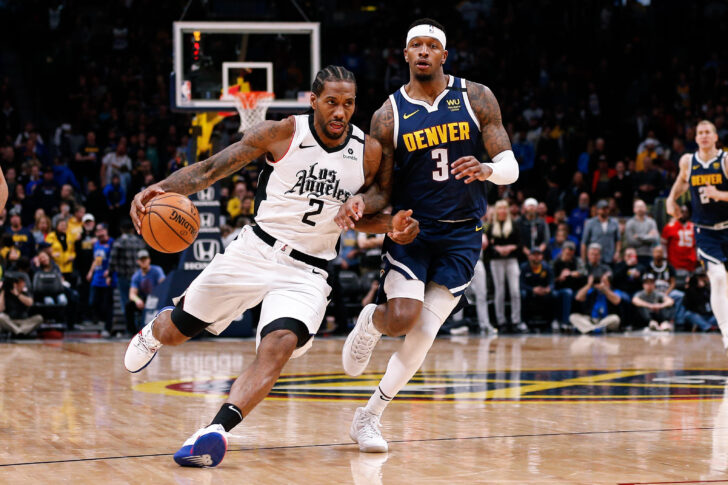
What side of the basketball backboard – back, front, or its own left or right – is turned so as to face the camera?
front

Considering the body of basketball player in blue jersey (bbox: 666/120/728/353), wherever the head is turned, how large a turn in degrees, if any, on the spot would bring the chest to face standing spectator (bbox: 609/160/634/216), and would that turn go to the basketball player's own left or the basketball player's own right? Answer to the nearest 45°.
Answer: approximately 180°

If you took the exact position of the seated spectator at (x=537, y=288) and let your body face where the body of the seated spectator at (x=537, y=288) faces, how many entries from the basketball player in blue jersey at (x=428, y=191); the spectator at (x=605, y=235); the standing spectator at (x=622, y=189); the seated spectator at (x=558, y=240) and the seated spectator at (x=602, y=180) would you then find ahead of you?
1

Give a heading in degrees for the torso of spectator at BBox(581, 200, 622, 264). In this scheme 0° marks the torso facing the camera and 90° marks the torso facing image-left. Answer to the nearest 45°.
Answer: approximately 0°

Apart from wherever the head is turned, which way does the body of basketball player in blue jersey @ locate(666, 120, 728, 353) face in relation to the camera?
toward the camera

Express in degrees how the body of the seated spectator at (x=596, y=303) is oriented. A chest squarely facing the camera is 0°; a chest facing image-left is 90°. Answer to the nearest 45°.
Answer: approximately 0°

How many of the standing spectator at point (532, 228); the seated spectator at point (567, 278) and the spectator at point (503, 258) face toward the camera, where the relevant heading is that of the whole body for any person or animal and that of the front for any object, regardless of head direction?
3

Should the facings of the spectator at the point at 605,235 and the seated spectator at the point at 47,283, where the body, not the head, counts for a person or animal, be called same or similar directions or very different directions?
same or similar directions

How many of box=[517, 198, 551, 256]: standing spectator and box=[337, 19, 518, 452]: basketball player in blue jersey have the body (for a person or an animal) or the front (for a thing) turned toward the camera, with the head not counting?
2

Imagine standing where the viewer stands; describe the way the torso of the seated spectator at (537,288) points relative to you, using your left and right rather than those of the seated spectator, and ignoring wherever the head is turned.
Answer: facing the viewer

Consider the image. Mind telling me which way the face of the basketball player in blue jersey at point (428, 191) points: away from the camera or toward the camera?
toward the camera
